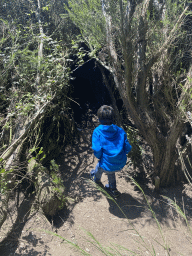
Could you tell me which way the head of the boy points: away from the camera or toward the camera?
away from the camera

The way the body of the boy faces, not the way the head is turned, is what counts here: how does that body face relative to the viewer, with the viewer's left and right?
facing away from the viewer and to the left of the viewer
